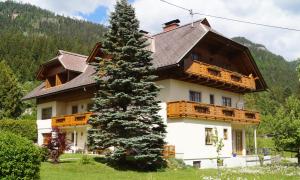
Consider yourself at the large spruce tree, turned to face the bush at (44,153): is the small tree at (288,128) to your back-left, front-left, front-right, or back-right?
back-right

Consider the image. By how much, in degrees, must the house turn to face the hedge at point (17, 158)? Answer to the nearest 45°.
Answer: approximately 45° to its right

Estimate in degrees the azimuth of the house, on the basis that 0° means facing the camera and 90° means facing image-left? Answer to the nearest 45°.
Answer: approximately 315°

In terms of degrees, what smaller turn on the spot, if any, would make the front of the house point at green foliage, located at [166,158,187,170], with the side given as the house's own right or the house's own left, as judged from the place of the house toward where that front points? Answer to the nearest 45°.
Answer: approximately 45° to the house's own right

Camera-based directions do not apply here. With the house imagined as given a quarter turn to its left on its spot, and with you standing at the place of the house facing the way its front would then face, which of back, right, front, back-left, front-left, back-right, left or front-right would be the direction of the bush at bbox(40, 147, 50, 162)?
back

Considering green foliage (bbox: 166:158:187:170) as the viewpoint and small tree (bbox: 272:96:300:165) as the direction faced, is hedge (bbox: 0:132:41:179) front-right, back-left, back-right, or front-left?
back-right
